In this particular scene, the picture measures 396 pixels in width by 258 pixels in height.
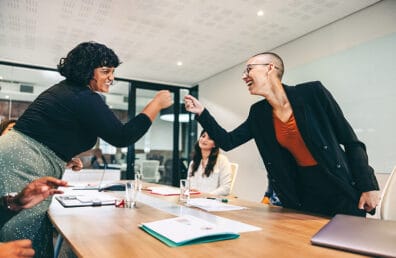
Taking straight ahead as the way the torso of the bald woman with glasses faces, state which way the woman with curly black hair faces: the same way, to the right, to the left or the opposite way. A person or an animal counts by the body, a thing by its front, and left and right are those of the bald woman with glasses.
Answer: the opposite way

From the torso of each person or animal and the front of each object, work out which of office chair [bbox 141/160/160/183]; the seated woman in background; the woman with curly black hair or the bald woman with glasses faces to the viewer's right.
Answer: the woman with curly black hair

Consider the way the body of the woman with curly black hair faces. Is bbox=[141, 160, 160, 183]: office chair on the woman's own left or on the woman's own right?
on the woman's own left

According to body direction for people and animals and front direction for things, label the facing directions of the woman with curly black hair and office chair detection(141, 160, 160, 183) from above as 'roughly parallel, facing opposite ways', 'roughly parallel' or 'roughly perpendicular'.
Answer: roughly perpendicular

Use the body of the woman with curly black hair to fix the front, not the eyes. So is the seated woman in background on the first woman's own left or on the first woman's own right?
on the first woman's own left

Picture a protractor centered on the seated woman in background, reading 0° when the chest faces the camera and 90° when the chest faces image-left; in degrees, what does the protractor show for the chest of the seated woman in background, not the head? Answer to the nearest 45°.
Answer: approximately 45°

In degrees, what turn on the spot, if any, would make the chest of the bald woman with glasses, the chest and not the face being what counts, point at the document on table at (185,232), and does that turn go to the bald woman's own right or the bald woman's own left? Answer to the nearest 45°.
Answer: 0° — they already face it

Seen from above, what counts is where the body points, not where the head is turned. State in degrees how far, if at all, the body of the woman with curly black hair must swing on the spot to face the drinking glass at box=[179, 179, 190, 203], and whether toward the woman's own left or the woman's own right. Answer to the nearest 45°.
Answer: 0° — they already face it

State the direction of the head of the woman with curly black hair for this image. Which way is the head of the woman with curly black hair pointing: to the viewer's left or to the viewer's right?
to the viewer's right

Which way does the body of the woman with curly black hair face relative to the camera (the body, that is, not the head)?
to the viewer's right
